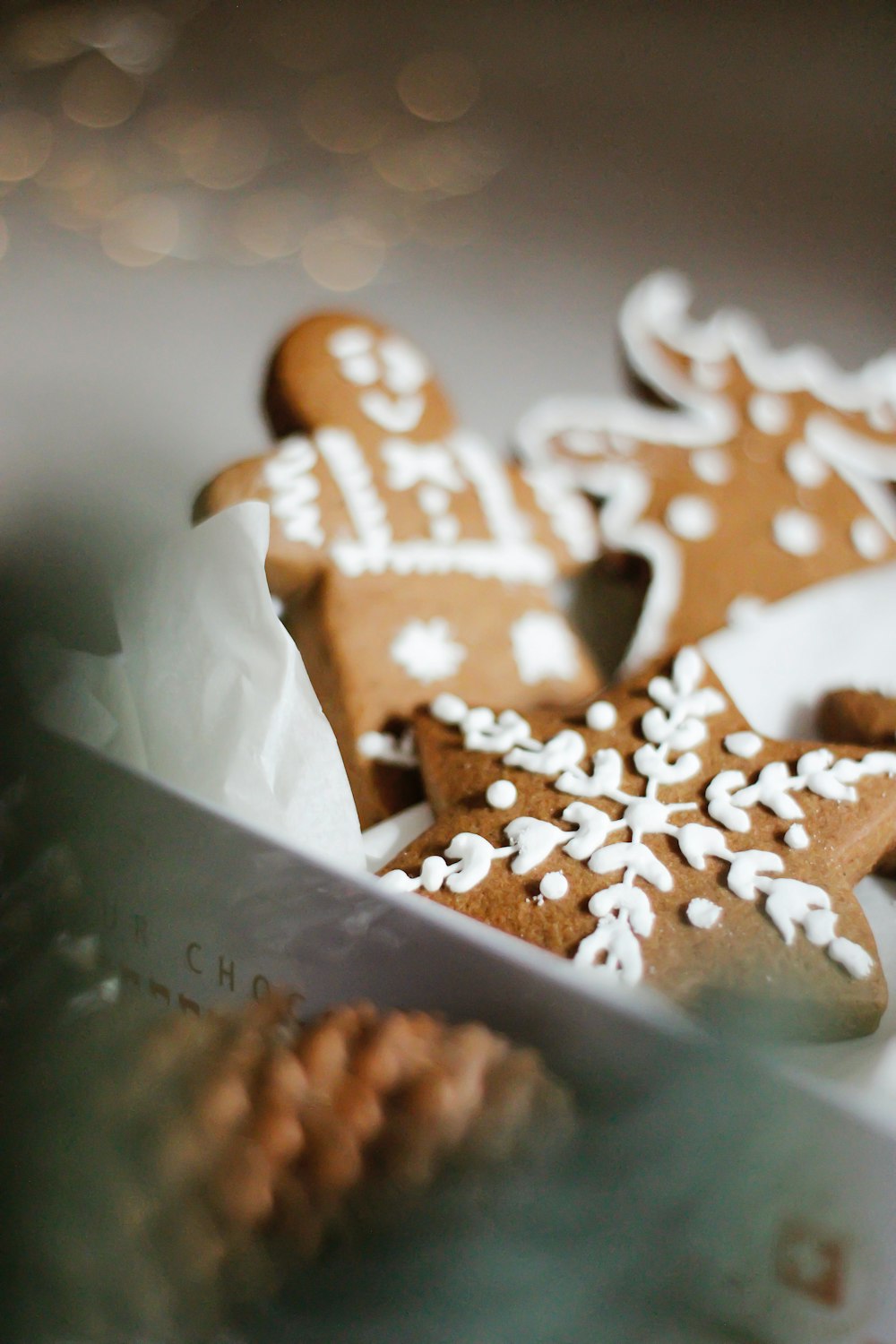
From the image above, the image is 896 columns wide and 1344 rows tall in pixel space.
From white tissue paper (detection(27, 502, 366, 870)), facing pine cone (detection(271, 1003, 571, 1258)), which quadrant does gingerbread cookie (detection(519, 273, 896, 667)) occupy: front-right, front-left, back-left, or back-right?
back-left

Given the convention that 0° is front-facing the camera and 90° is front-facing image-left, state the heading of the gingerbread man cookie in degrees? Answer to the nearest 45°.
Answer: approximately 315°
